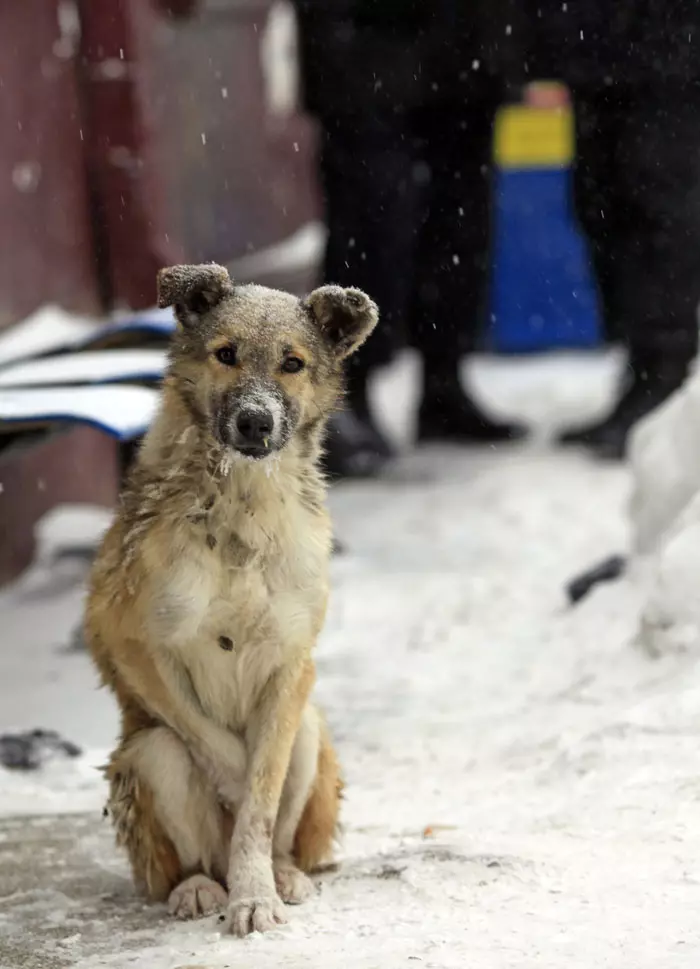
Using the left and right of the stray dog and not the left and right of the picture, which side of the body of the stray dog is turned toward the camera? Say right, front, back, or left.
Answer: front
